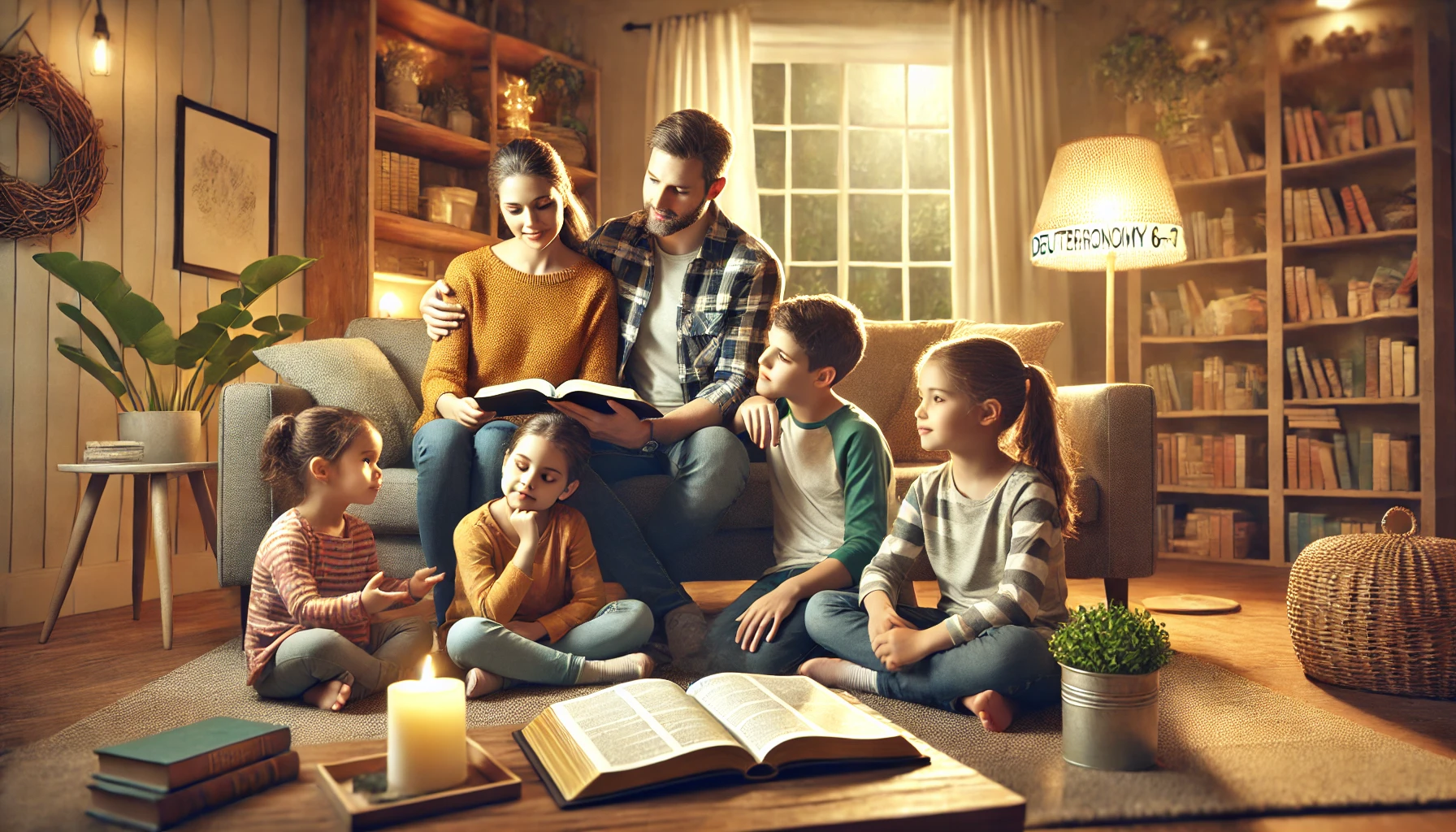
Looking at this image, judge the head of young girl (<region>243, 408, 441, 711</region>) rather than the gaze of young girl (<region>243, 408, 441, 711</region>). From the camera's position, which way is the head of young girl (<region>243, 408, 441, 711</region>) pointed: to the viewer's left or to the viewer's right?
to the viewer's right

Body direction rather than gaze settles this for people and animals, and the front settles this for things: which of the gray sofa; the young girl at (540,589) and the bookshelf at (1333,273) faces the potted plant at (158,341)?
the bookshelf

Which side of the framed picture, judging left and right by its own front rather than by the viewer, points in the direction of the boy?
front

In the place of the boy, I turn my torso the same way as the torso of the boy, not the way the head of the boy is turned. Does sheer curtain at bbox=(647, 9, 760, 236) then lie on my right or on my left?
on my right

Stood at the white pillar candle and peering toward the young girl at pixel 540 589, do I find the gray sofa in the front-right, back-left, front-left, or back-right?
front-right

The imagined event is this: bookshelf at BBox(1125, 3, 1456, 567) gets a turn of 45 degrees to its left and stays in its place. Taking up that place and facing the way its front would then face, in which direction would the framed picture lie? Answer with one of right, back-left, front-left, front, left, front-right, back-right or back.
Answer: front-right

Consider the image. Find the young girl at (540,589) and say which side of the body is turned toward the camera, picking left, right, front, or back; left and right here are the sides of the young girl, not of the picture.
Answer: front

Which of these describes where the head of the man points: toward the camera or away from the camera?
toward the camera

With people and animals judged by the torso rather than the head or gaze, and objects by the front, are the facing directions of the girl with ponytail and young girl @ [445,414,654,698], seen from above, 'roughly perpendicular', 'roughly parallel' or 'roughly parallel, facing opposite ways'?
roughly perpendicular

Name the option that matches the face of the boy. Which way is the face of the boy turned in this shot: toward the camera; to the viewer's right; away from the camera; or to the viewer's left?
to the viewer's left

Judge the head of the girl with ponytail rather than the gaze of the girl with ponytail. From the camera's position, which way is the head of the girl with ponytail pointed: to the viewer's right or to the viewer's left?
to the viewer's left

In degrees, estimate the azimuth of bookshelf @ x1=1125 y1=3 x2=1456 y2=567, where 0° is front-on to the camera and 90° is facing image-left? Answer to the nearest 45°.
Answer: approximately 45°

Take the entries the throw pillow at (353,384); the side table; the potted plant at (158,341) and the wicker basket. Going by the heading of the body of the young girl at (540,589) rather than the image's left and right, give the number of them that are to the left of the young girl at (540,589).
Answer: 1

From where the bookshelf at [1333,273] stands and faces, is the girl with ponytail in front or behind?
in front

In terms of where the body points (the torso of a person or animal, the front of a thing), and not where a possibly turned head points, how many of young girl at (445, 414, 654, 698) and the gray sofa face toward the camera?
2

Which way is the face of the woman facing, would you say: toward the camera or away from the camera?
toward the camera

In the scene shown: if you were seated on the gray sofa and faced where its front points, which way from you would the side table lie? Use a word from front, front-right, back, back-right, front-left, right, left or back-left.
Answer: right

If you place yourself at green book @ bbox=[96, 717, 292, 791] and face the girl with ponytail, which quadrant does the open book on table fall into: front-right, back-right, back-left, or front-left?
front-right
